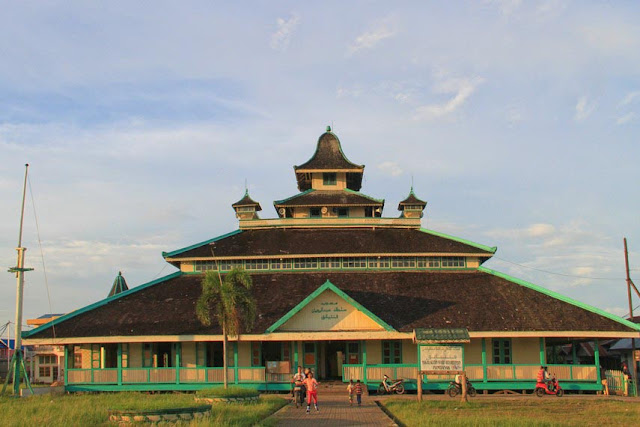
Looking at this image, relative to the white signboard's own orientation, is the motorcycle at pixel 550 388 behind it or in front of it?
behind

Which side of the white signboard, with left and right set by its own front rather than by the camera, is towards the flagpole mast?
right

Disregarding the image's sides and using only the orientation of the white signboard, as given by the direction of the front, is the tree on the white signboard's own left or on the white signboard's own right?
on the white signboard's own right

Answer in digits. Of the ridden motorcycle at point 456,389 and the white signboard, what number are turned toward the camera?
1

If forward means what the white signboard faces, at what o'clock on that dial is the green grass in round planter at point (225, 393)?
The green grass in round planter is roughly at 2 o'clock from the white signboard.

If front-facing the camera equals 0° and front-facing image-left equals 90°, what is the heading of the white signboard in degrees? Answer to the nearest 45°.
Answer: approximately 0°

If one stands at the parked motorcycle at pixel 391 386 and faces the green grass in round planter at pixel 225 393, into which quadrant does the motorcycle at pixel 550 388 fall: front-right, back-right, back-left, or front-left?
back-left
